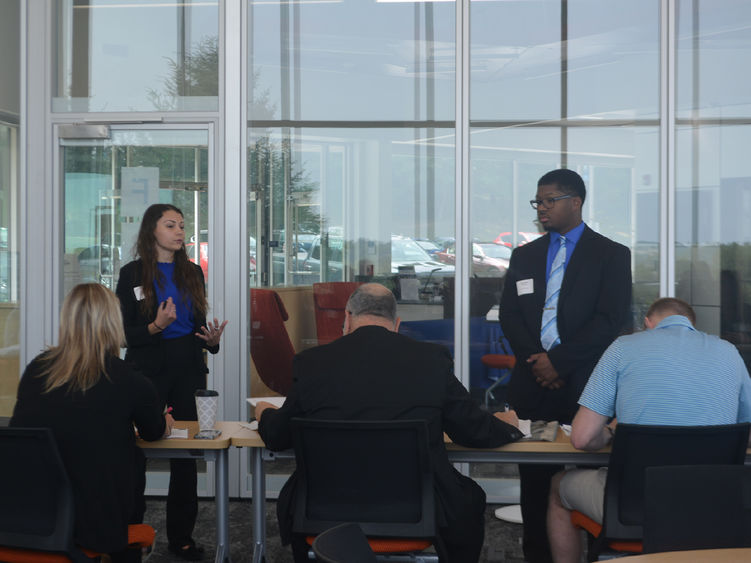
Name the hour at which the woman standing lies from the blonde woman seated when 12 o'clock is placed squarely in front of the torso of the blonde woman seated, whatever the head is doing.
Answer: The woman standing is roughly at 11 o'clock from the blonde woman seated.

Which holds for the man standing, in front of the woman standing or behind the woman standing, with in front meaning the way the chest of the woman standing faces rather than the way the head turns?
in front

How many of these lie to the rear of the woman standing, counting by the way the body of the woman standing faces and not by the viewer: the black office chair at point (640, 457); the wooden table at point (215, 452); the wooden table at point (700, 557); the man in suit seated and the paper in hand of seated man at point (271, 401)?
0

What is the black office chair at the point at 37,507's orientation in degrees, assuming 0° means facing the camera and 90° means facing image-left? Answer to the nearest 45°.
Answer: approximately 225°

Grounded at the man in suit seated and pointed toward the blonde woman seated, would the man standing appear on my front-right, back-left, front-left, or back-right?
back-right

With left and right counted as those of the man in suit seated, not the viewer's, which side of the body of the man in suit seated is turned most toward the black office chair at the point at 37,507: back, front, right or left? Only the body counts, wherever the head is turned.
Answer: left

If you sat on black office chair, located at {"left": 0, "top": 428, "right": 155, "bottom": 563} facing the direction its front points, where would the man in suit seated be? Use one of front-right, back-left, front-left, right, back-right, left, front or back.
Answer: front-right

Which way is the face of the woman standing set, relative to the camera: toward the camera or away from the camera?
toward the camera

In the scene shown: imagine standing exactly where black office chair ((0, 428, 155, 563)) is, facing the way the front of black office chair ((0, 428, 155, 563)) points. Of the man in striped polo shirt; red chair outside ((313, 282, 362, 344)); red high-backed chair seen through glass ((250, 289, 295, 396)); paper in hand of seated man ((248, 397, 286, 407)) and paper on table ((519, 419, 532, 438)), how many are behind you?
0

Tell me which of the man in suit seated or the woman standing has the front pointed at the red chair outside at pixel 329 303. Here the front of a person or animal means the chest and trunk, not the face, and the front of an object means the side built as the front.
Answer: the man in suit seated

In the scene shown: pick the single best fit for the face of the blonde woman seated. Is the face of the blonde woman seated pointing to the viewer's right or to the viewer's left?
to the viewer's right

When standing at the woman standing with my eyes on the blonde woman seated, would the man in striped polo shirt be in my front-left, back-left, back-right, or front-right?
front-left

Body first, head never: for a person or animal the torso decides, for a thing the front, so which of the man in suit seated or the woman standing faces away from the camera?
the man in suit seated

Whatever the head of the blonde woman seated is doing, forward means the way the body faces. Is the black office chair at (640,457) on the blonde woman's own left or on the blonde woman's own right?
on the blonde woman's own right

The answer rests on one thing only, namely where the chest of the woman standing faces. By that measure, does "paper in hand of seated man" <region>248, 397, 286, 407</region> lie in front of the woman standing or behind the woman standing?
in front

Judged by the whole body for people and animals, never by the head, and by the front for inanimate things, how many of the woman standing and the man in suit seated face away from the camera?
1

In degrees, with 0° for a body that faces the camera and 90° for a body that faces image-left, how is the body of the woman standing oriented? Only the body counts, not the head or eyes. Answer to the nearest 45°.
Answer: approximately 315°
